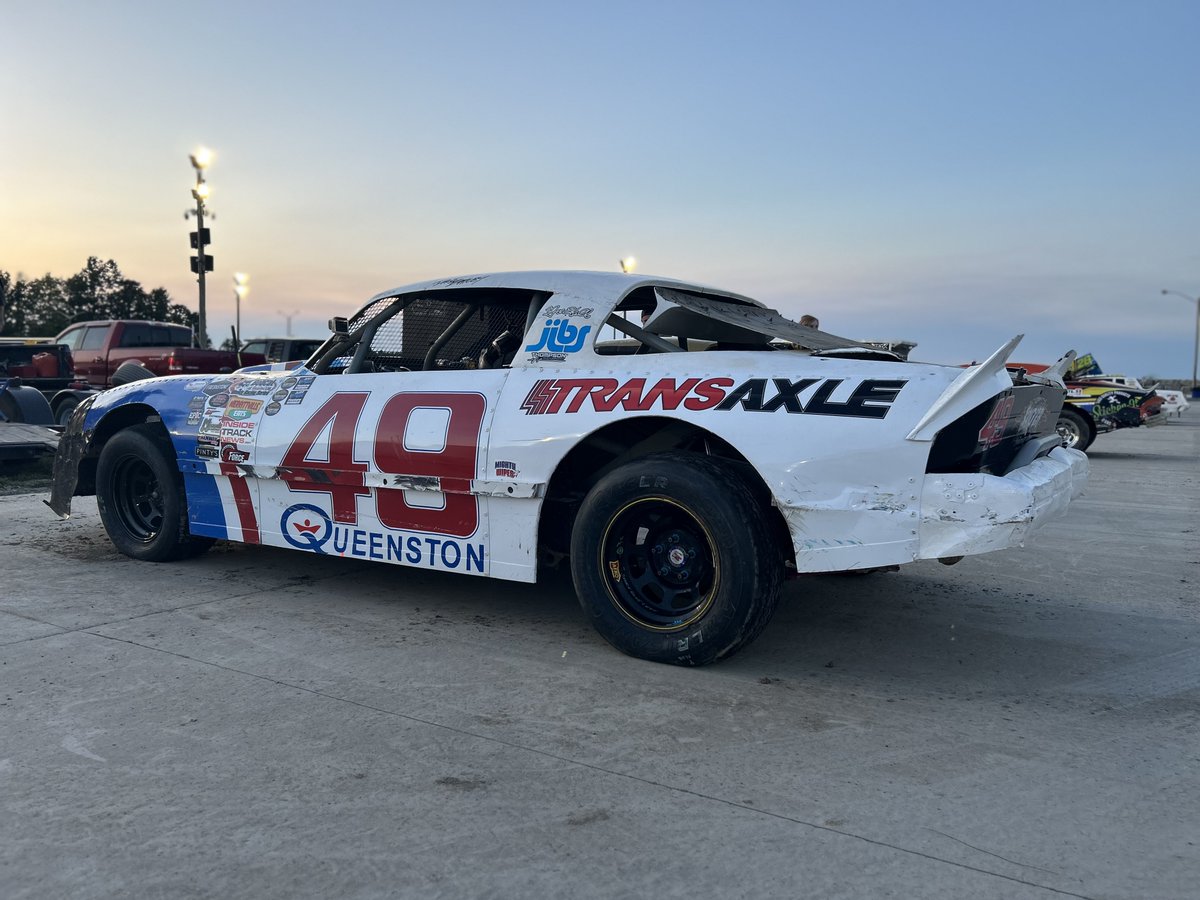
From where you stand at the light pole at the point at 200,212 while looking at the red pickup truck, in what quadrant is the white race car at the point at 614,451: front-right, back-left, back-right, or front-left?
front-left

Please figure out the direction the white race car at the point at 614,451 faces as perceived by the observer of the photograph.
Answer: facing away from the viewer and to the left of the viewer

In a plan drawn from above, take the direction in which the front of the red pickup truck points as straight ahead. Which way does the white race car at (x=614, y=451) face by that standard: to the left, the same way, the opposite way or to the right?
the same way

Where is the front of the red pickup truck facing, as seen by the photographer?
facing away from the viewer and to the left of the viewer

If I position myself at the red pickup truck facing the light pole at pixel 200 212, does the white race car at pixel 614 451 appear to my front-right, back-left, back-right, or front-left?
back-right

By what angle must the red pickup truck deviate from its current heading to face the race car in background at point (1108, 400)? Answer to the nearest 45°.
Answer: approximately 180°

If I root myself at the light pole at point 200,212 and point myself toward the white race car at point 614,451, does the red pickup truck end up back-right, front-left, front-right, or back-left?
front-right

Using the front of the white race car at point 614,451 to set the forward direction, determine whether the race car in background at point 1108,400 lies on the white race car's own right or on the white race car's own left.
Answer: on the white race car's own right

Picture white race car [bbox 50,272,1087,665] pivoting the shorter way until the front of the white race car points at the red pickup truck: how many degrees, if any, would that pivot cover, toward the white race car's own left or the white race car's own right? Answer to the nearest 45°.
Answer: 0° — it already faces it

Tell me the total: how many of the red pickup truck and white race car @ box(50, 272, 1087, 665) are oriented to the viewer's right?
0

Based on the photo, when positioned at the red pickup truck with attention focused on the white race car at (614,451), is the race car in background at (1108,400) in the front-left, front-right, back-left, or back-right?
front-left

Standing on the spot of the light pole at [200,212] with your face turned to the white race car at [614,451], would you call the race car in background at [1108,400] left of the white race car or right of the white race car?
left

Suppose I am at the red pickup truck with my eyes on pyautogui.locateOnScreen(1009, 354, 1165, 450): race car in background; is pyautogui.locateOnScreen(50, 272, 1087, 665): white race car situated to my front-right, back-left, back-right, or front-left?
front-right
